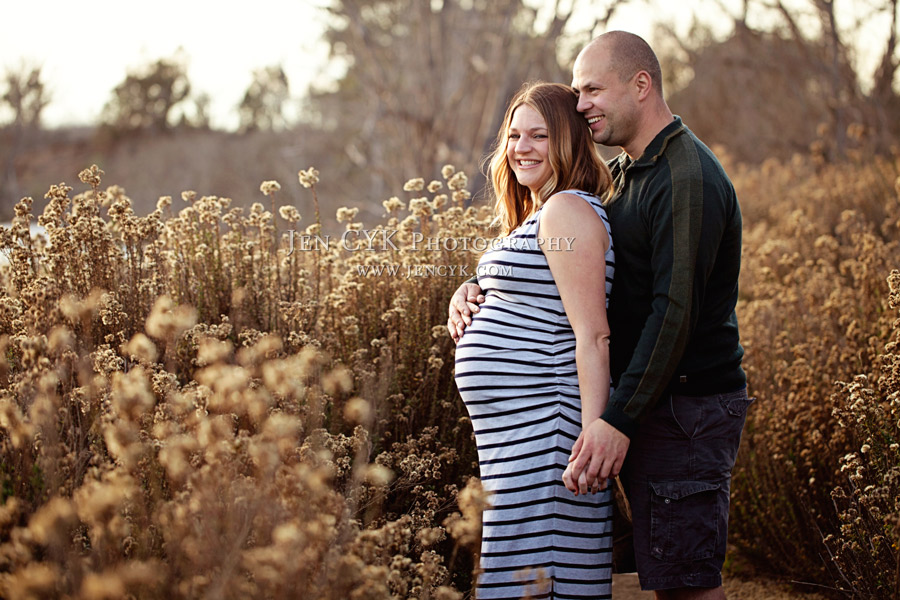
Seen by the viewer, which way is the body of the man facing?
to the viewer's left

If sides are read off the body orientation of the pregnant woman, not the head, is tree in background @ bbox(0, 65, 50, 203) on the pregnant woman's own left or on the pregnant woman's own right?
on the pregnant woman's own right

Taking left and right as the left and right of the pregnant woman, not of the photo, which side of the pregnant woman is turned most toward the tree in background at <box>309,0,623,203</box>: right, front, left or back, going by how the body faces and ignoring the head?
right

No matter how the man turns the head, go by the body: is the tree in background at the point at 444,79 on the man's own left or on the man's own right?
on the man's own right

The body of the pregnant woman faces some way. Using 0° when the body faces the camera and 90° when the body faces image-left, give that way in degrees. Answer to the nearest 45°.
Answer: approximately 90°

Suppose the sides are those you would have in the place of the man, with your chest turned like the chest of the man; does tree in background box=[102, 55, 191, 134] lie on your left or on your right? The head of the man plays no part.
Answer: on your right

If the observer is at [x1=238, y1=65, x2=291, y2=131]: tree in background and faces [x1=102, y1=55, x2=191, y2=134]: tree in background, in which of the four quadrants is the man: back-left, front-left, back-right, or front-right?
back-left

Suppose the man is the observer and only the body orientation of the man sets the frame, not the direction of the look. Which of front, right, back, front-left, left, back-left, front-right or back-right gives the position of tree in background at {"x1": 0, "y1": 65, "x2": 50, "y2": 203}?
front-right

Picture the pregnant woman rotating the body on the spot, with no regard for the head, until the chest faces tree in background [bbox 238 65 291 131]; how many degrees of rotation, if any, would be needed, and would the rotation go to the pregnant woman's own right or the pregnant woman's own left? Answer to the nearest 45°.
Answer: approximately 90° to the pregnant woman's own right

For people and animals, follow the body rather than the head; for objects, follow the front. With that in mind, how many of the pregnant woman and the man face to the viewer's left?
2
